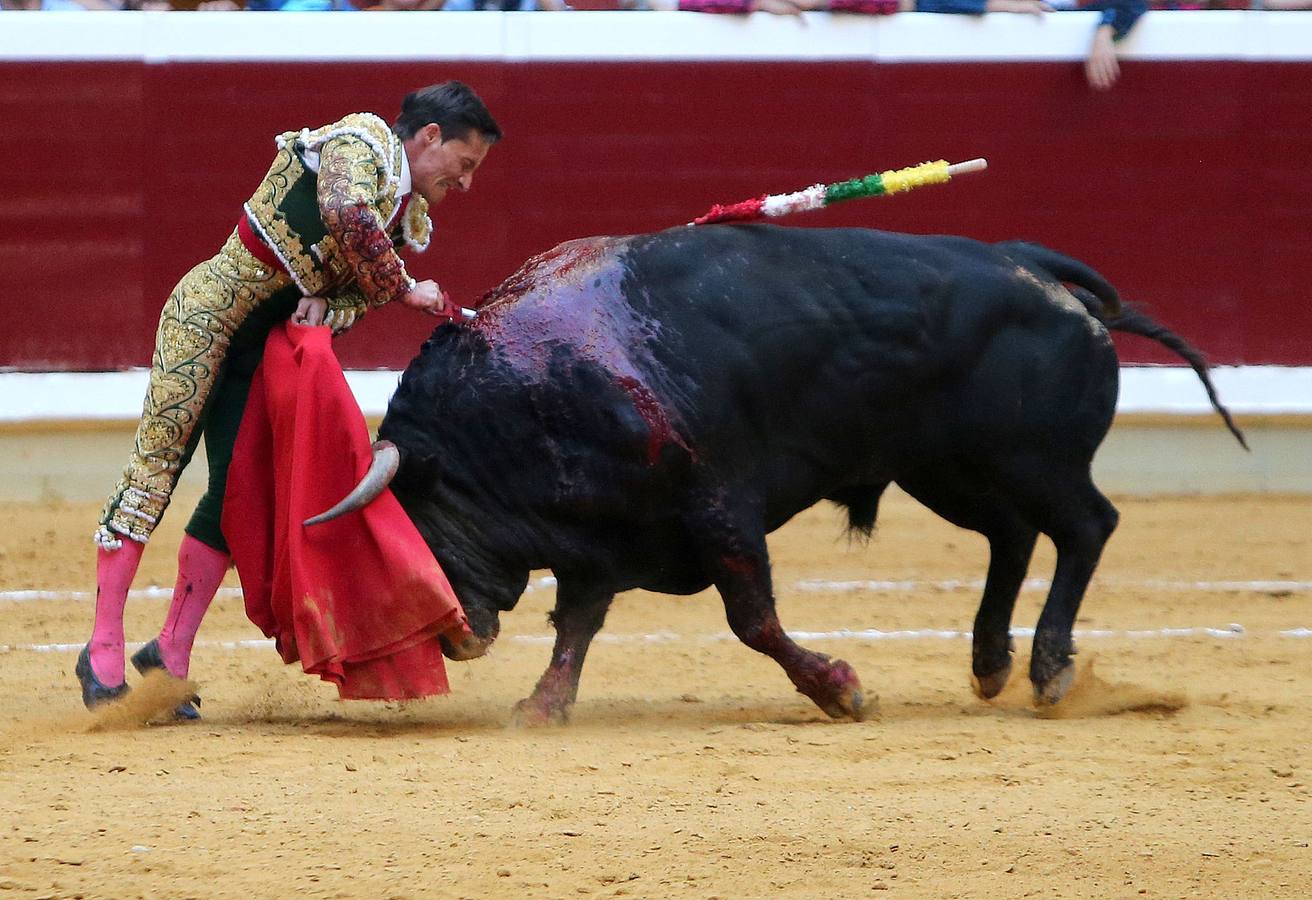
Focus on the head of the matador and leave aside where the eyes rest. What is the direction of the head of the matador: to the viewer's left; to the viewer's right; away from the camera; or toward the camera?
to the viewer's right

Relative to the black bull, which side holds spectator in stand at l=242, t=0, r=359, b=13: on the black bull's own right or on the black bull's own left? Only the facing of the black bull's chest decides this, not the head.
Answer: on the black bull's own right

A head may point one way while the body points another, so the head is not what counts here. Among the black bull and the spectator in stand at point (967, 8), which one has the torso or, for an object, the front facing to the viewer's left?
the black bull

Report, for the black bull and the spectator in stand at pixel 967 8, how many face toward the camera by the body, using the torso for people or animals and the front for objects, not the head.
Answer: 1

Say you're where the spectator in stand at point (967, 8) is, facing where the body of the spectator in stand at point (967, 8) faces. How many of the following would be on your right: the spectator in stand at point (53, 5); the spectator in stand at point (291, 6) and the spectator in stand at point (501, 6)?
3

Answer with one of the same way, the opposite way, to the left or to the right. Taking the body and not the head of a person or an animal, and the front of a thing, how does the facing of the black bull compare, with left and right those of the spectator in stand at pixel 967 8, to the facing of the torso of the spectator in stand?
to the right

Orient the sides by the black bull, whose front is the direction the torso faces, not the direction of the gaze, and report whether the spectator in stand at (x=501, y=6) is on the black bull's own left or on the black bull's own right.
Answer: on the black bull's own right

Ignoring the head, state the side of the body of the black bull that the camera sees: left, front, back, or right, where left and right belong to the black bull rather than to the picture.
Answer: left

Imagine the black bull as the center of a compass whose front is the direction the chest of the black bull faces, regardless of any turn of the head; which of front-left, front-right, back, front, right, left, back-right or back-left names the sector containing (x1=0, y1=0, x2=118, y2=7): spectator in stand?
front-right

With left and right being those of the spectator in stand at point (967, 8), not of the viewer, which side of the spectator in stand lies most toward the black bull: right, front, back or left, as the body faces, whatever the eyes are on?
front

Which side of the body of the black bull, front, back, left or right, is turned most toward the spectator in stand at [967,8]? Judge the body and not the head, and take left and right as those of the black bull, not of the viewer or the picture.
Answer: right
